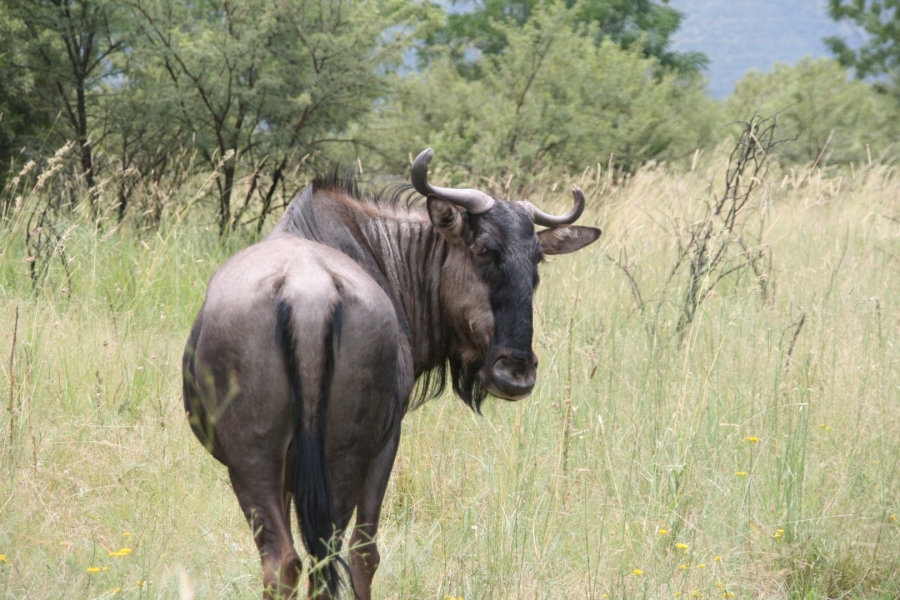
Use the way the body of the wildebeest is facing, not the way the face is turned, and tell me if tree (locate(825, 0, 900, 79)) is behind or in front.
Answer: in front

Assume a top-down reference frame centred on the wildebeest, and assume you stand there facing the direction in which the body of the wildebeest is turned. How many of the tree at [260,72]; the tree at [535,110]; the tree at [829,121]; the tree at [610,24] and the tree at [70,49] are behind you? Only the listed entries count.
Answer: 0

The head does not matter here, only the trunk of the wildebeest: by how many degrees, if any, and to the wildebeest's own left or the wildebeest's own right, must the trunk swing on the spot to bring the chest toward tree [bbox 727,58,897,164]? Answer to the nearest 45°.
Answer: approximately 45° to the wildebeest's own right

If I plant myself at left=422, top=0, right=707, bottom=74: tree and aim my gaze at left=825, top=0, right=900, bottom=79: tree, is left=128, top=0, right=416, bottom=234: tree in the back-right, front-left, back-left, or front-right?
back-right

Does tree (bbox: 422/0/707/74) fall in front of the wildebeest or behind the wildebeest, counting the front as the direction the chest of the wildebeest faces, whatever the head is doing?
in front

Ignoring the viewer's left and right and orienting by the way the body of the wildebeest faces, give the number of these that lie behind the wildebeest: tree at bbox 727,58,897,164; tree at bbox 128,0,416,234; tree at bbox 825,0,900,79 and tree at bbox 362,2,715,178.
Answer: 0

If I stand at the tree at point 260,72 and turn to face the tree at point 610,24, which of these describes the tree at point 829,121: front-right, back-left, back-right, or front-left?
front-right

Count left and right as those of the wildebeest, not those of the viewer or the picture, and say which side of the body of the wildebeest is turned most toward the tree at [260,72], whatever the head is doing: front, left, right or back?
front

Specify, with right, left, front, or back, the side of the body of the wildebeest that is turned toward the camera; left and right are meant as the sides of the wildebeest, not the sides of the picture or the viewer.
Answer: back

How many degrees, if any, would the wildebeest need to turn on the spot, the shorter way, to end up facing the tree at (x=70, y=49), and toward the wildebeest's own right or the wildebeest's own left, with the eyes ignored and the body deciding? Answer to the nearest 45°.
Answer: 0° — it already faces it

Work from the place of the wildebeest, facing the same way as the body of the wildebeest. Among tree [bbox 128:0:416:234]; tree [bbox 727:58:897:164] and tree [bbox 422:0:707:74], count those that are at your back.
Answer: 0

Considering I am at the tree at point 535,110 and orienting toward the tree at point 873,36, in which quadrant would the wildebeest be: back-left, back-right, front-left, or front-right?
back-right

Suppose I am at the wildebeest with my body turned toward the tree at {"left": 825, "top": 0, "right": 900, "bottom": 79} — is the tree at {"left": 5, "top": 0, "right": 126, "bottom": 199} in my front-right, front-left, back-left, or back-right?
front-left
